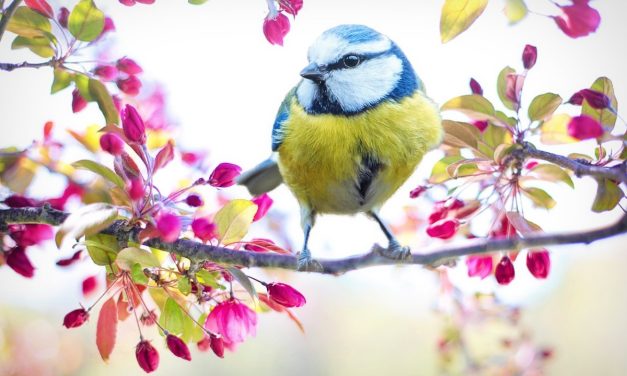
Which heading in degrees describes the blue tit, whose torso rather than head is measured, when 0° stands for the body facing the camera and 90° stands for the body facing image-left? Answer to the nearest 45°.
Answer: approximately 315°

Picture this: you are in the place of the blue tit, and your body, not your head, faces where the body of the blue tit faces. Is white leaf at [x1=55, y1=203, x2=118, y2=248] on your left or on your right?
on your right
